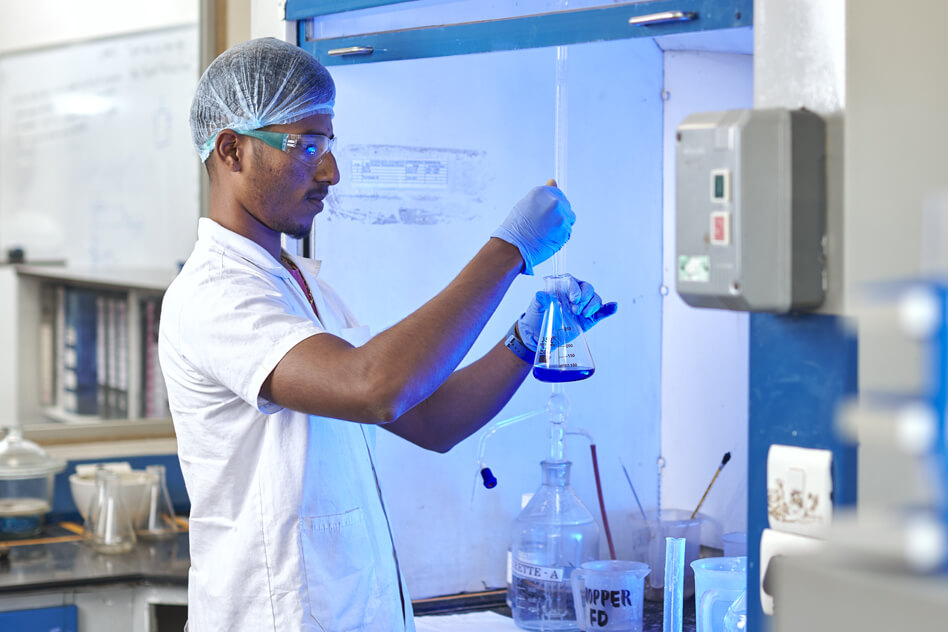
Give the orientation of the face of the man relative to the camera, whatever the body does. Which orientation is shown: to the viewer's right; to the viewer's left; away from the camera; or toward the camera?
to the viewer's right

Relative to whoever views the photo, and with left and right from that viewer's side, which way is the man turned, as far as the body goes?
facing to the right of the viewer

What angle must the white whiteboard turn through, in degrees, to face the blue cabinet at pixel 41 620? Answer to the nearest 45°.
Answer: approximately 45° to its left

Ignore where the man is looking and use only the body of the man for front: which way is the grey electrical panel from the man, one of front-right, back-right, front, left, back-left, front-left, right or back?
front-right

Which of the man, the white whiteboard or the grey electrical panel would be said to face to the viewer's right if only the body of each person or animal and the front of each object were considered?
the man

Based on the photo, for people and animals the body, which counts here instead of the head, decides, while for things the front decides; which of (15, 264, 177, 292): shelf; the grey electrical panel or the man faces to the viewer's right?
the man

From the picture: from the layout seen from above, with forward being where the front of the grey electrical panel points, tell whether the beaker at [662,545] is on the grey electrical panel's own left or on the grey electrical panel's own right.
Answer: on the grey electrical panel's own right

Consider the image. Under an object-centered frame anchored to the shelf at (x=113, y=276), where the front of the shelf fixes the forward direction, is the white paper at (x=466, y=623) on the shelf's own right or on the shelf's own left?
on the shelf's own left
